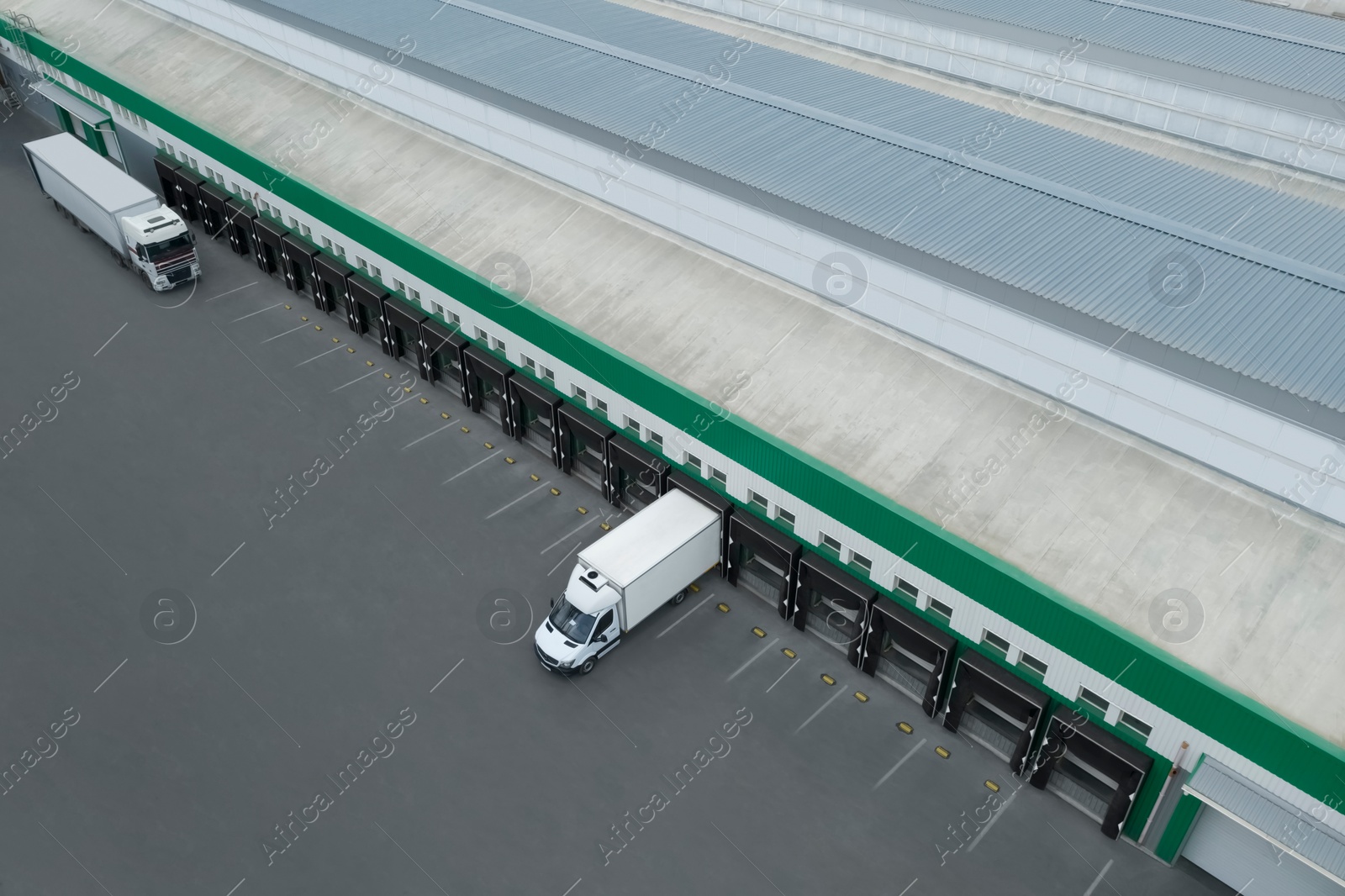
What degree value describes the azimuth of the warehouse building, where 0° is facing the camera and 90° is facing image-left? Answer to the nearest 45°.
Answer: approximately 45°

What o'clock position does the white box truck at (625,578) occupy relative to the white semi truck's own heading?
The white box truck is roughly at 1 o'clock from the white semi truck.

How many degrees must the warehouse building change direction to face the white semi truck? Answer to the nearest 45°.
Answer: approximately 90° to its right

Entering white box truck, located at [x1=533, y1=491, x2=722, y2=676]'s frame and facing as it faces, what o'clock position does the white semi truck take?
The white semi truck is roughly at 3 o'clock from the white box truck.
